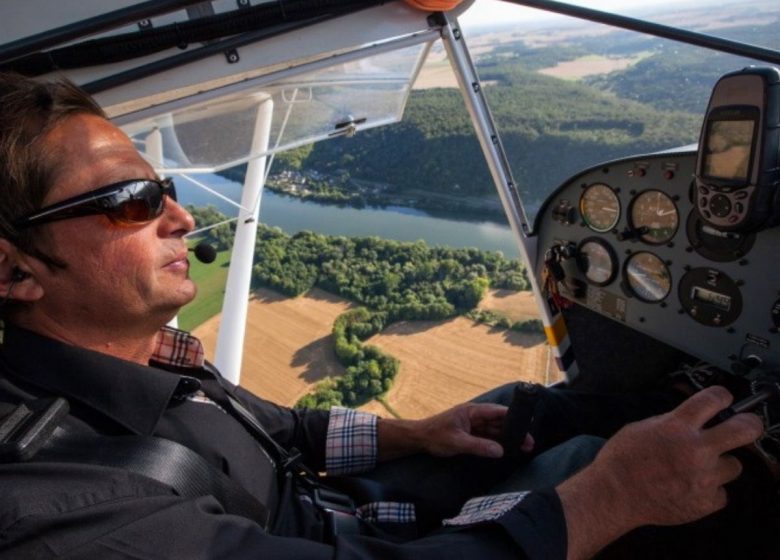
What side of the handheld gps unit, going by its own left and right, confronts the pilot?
front

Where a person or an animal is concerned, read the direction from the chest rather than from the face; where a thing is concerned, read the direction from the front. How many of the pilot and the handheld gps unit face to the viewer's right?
1

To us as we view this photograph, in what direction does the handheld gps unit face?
facing the viewer and to the left of the viewer

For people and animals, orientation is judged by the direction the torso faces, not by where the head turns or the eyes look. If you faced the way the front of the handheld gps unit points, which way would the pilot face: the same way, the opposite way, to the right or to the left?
the opposite way

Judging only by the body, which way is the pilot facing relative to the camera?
to the viewer's right

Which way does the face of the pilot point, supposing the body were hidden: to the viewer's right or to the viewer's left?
to the viewer's right

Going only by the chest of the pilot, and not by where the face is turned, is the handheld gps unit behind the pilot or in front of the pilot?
in front
